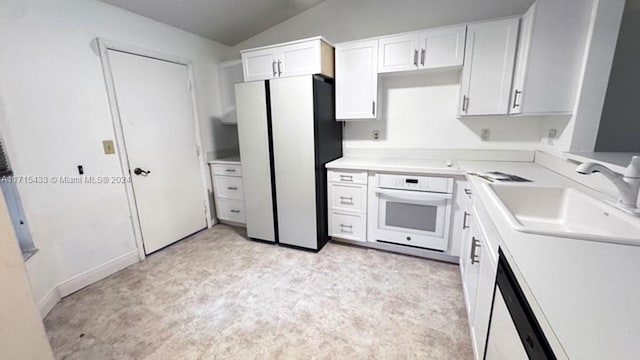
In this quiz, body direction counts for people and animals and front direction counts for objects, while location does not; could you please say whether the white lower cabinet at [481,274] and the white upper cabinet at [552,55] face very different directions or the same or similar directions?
same or similar directions

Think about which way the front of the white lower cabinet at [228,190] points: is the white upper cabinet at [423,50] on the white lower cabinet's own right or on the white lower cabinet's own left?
on the white lower cabinet's own left

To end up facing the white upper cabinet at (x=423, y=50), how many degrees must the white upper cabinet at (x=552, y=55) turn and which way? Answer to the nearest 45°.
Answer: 0° — it already faces it

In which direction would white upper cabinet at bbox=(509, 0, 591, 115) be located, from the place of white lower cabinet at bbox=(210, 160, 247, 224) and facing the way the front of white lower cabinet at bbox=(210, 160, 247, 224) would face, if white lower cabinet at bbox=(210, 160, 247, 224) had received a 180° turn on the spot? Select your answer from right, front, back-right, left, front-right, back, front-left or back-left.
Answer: back-right

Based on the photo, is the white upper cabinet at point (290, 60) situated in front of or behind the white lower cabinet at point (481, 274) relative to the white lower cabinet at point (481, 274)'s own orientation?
in front

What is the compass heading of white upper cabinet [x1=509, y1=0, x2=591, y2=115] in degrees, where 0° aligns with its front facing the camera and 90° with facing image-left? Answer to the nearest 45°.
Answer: approximately 90°

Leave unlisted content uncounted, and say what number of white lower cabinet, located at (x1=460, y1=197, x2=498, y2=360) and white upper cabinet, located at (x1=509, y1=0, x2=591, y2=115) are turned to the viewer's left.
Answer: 2

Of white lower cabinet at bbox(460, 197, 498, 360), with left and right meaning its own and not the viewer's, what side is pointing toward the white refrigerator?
front

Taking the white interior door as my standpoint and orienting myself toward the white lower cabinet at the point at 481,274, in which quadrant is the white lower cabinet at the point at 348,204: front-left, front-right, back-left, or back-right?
front-left

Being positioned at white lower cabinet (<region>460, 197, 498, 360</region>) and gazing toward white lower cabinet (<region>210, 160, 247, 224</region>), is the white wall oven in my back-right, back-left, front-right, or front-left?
front-right

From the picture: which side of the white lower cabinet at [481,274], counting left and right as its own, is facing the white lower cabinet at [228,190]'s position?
front

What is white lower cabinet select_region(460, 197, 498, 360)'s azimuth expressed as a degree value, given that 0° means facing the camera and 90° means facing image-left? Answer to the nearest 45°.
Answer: approximately 90°

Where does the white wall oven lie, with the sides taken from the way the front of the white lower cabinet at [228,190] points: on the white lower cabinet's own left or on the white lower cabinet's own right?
on the white lower cabinet's own left

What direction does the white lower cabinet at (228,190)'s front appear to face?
toward the camera
